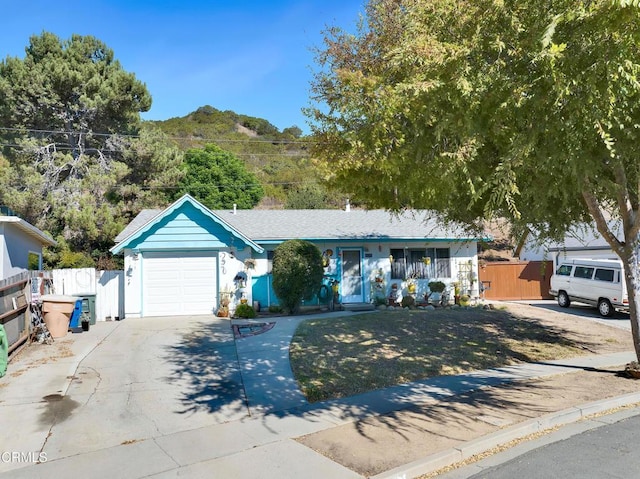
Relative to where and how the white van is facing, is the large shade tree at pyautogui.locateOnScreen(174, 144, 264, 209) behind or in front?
in front

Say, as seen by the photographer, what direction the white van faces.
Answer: facing away from the viewer and to the left of the viewer

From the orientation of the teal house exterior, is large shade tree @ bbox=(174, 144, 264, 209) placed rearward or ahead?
rearward

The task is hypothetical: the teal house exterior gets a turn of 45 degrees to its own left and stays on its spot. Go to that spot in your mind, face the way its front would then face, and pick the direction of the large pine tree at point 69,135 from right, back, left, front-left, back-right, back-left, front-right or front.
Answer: back

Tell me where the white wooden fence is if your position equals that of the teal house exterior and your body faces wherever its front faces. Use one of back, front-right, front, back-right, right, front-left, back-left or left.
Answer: right

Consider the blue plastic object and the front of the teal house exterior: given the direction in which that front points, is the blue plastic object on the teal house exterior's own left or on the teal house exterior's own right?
on the teal house exterior's own right

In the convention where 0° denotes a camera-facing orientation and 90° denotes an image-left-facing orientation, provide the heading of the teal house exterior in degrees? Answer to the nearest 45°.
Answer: approximately 0°

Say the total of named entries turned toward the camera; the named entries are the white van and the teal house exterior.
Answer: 1
